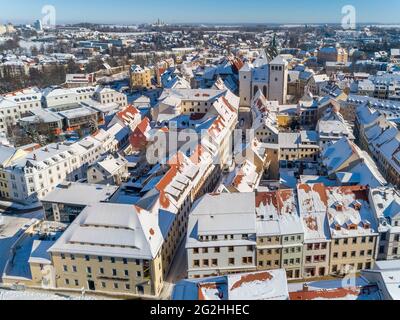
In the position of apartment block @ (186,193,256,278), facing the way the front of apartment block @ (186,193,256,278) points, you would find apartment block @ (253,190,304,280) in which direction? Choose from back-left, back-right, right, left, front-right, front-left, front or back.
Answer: left

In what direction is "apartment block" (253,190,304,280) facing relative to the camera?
toward the camera

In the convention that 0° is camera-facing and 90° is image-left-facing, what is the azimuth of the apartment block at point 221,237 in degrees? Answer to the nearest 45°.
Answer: approximately 0°

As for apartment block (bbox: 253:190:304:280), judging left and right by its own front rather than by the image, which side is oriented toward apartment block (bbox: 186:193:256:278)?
right

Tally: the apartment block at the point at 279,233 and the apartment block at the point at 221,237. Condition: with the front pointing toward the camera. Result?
2

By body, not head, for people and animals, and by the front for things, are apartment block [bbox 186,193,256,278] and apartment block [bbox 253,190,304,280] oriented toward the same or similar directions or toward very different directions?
same or similar directions
